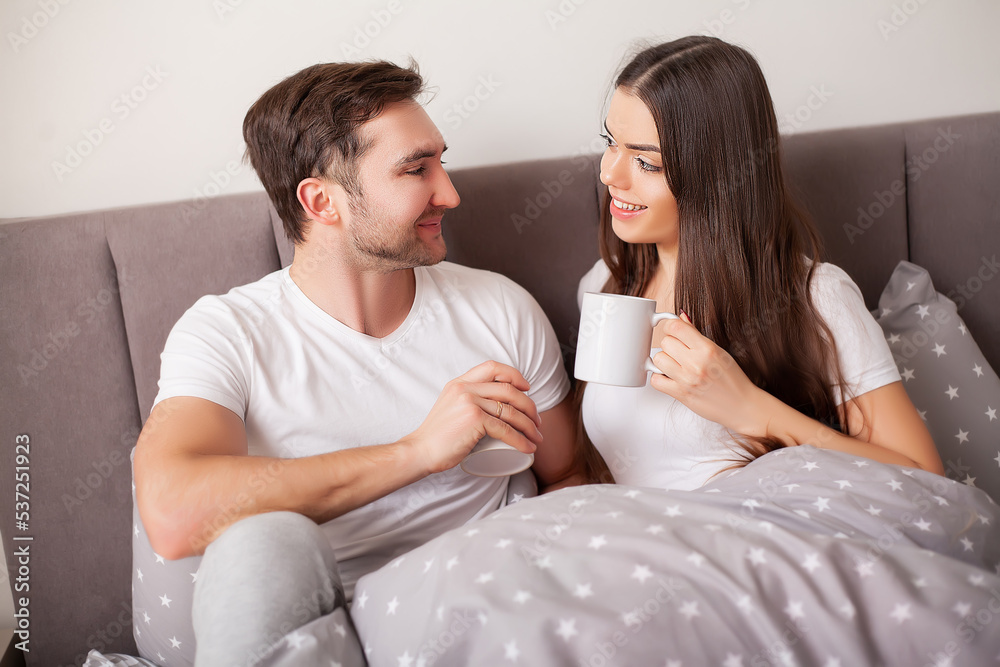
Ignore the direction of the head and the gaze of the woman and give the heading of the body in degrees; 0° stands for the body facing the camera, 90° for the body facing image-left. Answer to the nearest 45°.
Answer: approximately 45°

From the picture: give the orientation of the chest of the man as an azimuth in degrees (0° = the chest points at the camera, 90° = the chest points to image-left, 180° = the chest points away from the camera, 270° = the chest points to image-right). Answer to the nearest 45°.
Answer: approximately 315°

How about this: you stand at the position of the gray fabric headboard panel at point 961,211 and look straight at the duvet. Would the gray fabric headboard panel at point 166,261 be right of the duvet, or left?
right

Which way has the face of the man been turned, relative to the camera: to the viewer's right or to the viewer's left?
to the viewer's right

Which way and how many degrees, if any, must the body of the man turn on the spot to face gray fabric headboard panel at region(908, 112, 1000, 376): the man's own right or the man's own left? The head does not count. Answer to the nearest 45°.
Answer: approximately 45° to the man's own left
